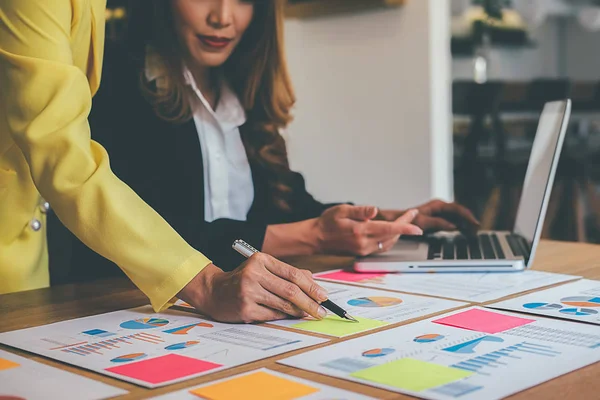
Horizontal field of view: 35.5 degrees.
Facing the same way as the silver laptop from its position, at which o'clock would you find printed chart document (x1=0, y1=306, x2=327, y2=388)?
The printed chart document is roughly at 10 o'clock from the silver laptop.

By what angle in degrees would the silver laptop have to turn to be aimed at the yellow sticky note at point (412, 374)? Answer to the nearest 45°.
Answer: approximately 90° to its left

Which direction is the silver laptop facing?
to the viewer's left

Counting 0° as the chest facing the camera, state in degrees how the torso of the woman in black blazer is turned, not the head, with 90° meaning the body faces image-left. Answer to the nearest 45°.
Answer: approximately 315°

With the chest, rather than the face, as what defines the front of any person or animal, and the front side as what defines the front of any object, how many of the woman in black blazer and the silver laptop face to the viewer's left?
1

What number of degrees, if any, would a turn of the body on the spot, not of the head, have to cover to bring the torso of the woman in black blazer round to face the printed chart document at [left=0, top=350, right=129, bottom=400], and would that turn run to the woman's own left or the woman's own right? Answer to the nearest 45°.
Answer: approximately 45° to the woman's own right

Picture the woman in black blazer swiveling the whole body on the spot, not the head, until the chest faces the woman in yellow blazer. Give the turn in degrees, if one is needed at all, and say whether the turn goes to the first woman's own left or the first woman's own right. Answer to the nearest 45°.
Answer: approximately 45° to the first woman's own right
